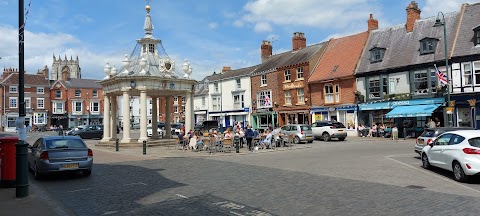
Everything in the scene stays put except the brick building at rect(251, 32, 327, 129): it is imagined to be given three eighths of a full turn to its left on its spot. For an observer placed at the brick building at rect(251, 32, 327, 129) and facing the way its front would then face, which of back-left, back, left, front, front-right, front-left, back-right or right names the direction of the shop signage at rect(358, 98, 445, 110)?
front-right

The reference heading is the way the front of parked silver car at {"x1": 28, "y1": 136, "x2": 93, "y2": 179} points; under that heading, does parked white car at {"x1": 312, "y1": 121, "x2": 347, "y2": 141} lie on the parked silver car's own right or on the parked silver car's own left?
on the parked silver car's own right

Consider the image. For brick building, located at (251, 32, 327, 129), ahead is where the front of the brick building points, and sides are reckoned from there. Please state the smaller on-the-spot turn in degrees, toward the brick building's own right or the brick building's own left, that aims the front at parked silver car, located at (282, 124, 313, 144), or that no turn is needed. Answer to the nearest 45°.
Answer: approximately 45° to the brick building's own left

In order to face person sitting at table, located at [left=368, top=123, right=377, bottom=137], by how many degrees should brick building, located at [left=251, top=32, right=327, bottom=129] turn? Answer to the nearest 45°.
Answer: approximately 90° to its left

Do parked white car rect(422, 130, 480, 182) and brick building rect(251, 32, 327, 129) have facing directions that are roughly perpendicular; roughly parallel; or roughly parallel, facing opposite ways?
roughly perpendicular

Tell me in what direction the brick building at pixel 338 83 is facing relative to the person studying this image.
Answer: facing the viewer and to the left of the viewer

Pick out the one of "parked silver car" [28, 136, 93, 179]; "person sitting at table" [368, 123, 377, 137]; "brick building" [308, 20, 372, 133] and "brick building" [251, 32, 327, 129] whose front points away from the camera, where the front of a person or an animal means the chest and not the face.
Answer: the parked silver car

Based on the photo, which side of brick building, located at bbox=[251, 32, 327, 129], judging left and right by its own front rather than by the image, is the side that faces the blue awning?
left

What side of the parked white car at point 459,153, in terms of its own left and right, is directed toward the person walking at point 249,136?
front

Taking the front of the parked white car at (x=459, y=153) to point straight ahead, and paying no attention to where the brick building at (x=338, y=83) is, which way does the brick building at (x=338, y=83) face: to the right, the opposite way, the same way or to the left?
to the left

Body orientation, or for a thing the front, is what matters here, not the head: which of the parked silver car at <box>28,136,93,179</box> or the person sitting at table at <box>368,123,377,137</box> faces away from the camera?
the parked silver car
